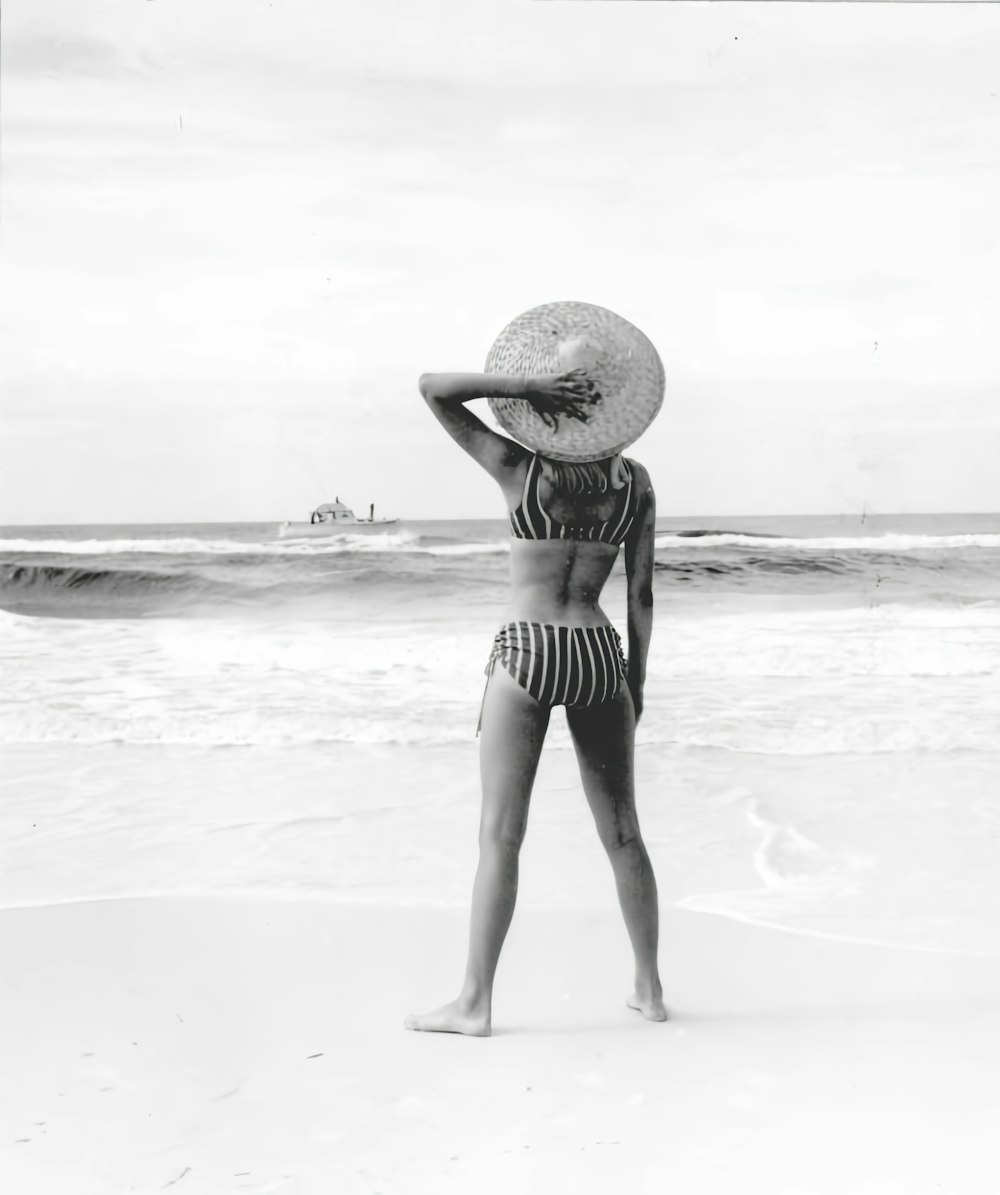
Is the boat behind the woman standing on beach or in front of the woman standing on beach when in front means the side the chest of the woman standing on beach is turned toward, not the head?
in front

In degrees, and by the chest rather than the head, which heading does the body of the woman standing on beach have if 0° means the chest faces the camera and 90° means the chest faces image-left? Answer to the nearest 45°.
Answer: approximately 180°

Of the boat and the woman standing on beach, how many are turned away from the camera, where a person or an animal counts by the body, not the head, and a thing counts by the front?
1

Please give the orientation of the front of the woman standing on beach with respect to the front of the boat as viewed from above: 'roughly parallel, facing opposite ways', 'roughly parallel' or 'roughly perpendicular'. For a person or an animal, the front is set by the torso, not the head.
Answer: roughly perpendicular
